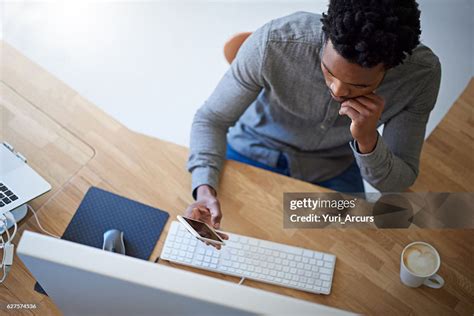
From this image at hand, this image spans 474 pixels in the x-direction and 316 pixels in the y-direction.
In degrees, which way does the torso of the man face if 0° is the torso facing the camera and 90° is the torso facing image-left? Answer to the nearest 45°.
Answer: approximately 0°

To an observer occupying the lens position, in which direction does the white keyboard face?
facing away from the viewer

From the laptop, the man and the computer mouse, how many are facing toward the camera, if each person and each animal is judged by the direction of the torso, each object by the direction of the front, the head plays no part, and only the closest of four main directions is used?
2

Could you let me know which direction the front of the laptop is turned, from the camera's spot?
facing away from the viewer and to the right of the viewer

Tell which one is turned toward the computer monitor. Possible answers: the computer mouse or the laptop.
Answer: the computer mouse

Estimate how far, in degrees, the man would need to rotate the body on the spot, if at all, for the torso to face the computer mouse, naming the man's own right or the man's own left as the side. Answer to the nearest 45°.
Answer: approximately 90° to the man's own right

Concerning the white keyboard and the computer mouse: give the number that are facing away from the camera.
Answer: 1

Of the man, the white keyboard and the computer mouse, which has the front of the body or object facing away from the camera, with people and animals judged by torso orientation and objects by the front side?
the white keyboard

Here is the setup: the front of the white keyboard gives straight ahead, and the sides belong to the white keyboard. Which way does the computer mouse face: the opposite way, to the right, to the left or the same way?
the opposite way

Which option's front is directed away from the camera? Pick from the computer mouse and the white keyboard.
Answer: the white keyboard
